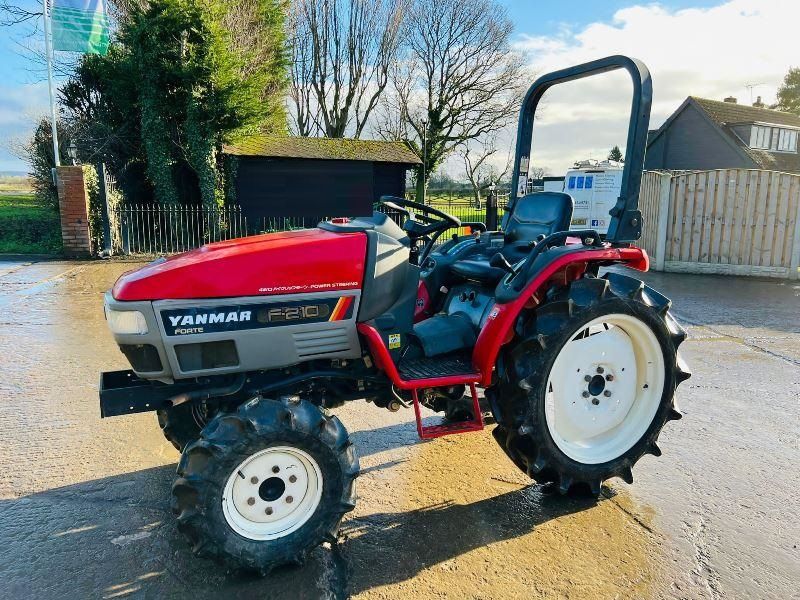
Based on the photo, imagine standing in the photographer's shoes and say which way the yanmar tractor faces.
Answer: facing the viewer and to the left of the viewer

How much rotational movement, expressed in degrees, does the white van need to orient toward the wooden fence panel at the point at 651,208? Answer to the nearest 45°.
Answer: approximately 135° to its right

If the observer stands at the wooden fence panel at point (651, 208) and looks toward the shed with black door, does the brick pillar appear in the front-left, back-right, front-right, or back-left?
front-left

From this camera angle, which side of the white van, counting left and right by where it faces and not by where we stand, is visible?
back

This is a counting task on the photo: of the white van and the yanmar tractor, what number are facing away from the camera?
1

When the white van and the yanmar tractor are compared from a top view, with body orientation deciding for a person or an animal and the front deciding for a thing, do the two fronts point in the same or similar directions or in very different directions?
very different directions

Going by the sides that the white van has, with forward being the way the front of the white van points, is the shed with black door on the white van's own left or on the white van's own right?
on the white van's own left

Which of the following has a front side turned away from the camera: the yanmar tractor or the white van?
the white van

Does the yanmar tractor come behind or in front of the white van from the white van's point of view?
behind

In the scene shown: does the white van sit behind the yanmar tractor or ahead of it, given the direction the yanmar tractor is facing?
behind

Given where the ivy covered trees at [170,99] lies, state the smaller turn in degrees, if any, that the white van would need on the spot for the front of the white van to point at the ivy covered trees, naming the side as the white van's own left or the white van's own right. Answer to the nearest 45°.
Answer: approximately 90° to the white van's own left

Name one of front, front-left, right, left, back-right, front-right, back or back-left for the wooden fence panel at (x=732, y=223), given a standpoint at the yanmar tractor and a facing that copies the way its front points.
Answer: back

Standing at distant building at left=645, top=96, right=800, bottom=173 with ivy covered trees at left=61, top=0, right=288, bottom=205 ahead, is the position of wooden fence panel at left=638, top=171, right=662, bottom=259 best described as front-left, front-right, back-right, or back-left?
front-left

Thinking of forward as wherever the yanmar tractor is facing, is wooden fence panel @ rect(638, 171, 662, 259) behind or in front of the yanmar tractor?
behind

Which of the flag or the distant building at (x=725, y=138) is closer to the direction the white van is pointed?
the distant building

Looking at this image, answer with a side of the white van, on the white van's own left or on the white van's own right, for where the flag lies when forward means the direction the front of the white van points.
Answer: on the white van's own left
